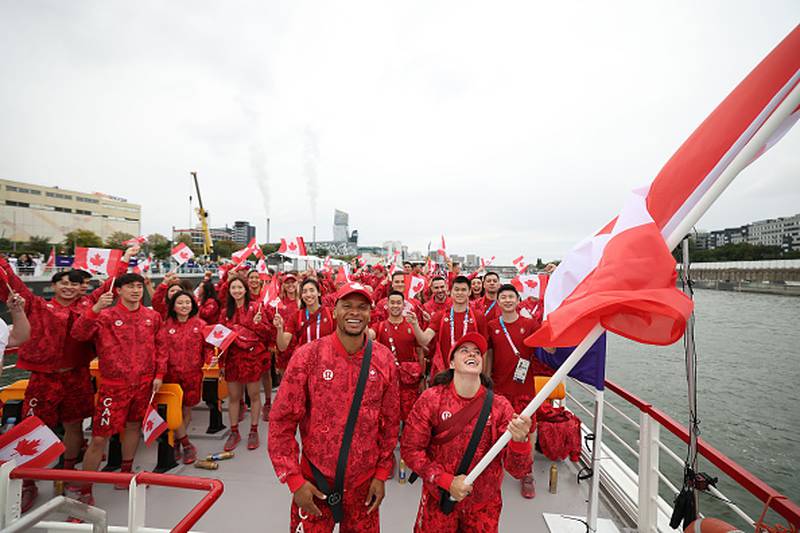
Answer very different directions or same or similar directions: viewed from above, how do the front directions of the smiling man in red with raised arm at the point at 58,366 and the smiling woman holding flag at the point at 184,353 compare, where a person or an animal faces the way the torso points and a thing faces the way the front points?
same or similar directions

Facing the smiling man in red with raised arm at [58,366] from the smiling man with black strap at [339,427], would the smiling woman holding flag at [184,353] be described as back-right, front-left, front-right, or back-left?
front-right

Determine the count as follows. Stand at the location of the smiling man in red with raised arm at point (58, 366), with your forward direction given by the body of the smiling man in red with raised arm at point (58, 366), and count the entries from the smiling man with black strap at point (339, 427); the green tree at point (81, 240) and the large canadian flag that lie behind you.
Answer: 1

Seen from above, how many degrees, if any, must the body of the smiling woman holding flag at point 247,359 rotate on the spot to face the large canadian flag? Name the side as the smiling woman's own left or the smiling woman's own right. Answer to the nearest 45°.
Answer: approximately 45° to the smiling woman's own left

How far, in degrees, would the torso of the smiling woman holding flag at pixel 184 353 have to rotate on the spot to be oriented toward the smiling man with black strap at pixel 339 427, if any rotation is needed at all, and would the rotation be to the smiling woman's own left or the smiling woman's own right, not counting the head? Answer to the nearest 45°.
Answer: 0° — they already face them

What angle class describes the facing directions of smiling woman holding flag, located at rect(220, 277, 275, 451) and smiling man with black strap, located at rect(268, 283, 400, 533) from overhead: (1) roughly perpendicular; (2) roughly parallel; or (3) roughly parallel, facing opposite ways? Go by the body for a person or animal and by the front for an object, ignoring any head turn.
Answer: roughly parallel

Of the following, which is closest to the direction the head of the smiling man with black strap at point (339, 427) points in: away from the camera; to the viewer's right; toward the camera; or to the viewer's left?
toward the camera

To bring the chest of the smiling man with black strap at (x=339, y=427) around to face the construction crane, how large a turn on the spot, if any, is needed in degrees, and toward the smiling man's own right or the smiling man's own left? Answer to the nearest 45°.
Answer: approximately 180°

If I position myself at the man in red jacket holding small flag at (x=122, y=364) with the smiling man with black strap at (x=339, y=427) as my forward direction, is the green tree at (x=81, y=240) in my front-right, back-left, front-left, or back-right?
back-left

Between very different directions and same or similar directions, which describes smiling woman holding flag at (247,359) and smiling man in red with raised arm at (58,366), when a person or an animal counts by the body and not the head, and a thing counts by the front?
same or similar directions

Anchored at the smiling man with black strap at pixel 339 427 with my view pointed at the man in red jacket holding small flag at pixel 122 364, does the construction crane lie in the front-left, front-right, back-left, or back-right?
front-right

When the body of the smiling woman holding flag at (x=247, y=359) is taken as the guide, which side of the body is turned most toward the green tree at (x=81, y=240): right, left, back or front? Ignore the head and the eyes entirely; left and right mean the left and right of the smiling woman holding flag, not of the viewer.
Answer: back

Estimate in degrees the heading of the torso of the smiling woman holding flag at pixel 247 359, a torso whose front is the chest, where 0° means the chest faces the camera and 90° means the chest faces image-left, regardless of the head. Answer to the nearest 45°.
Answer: approximately 0°

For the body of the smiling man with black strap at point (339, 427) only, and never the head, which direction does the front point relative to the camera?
toward the camera

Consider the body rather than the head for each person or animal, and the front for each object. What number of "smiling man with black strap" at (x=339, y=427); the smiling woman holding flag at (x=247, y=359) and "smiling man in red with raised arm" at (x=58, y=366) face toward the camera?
3

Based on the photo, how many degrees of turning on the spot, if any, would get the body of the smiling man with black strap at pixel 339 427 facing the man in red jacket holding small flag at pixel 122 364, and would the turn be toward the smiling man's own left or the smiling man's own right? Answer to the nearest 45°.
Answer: approximately 135° to the smiling man's own right

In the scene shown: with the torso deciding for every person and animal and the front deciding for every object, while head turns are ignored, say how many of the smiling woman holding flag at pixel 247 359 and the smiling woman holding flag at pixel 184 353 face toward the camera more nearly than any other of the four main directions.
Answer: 2

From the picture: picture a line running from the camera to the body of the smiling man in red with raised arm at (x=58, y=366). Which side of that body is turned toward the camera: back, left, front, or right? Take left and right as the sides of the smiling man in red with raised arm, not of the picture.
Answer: front
